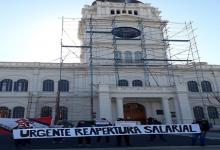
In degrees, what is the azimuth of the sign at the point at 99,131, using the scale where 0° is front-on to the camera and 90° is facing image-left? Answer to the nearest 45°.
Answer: approximately 0°

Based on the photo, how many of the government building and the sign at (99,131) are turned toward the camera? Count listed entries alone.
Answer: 2

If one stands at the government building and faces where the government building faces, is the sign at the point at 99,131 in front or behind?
in front

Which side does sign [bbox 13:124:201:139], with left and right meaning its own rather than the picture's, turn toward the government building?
back
